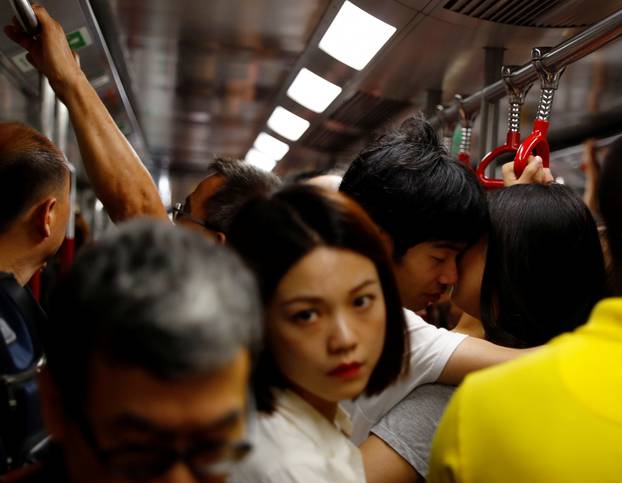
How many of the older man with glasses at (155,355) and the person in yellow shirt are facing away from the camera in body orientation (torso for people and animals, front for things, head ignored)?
1

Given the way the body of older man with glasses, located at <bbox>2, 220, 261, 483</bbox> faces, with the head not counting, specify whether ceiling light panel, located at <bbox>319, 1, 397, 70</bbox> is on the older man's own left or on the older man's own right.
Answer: on the older man's own left

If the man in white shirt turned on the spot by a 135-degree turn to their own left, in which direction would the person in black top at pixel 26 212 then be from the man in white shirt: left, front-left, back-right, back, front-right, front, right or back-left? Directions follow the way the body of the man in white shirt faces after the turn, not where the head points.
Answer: left

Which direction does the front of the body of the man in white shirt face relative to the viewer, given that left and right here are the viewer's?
facing the viewer and to the right of the viewer

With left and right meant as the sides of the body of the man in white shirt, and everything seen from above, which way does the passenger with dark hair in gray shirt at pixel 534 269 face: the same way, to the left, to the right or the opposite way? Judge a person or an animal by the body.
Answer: the opposite way

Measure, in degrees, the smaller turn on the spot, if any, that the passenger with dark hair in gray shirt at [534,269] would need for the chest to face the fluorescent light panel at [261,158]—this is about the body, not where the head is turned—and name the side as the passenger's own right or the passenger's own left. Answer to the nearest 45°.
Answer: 0° — they already face it

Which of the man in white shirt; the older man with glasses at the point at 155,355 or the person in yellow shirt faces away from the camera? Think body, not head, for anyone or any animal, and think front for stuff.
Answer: the person in yellow shirt

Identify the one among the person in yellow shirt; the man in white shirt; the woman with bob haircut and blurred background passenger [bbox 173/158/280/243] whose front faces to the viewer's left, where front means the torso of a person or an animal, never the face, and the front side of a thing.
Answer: the blurred background passenger

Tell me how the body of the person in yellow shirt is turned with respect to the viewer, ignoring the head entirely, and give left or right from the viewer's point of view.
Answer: facing away from the viewer

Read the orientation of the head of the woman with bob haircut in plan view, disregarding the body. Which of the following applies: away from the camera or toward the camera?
toward the camera

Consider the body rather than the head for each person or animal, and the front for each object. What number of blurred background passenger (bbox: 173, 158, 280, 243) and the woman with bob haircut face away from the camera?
0

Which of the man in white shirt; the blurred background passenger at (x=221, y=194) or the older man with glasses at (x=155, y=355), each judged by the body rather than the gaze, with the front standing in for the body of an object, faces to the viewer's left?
the blurred background passenger

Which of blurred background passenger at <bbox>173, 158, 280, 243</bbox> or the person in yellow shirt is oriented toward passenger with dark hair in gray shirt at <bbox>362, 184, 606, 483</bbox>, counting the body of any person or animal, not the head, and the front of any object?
the person in yellow shirt

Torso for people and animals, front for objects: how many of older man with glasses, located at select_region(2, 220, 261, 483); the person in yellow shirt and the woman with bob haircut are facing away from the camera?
1
